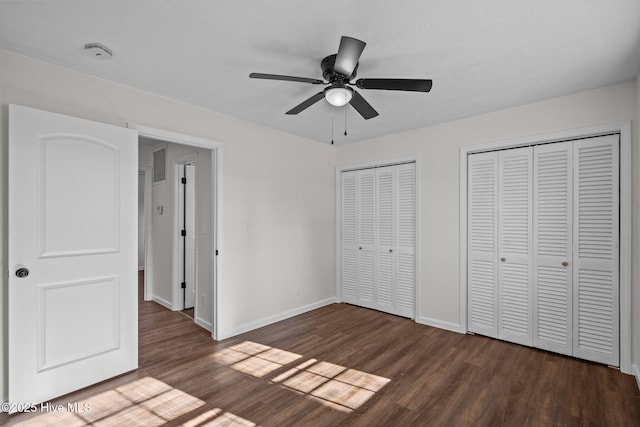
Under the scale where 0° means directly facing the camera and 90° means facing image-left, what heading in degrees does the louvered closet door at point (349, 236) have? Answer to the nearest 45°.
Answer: approximately 45°

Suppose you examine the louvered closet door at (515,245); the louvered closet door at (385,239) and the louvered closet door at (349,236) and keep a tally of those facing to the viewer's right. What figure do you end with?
0

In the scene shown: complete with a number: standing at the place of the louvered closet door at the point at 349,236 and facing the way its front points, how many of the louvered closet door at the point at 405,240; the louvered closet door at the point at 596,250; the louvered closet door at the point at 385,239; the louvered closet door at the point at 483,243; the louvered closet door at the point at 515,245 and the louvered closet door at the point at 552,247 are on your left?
6

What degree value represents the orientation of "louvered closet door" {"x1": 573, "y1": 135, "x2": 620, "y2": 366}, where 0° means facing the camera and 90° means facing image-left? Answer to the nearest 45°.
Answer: approximately 45°

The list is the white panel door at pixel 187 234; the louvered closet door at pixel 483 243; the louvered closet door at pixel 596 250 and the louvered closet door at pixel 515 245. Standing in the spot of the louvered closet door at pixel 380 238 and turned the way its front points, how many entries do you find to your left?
3

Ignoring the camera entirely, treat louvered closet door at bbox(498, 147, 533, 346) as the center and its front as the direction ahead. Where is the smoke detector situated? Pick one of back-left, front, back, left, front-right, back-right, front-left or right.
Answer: front

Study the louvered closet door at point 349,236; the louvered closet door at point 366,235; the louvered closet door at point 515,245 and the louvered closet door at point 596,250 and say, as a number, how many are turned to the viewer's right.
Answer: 0

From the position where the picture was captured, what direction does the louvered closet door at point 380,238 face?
facing the viewer and to the left of the viewer

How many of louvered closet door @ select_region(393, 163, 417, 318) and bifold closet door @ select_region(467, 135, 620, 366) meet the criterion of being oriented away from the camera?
0

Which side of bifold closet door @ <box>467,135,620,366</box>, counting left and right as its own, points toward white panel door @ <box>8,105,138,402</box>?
front

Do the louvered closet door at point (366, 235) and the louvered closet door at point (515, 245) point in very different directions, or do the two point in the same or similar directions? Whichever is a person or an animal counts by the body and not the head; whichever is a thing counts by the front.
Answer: same or similar directions

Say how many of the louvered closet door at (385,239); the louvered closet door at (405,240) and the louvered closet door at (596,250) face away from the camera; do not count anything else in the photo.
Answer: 0
